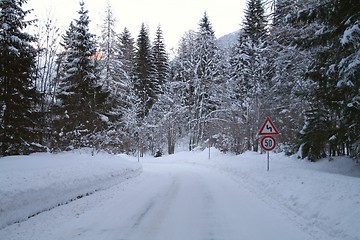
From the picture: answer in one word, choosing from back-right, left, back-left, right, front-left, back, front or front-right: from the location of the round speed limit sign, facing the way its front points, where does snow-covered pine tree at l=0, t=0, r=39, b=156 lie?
right

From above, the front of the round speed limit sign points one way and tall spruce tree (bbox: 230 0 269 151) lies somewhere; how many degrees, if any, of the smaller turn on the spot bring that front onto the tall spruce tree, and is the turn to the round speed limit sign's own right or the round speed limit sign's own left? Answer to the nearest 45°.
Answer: approximately 180°

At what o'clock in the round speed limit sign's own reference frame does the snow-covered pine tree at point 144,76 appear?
The snow-covered pine tree is roughly at 5 o'clock from the round speed limit sign.

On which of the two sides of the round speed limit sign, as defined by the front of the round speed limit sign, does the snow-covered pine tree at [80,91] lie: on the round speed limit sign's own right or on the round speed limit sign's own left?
on the round speed limit sign's own right

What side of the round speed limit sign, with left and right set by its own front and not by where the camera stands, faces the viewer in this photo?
front

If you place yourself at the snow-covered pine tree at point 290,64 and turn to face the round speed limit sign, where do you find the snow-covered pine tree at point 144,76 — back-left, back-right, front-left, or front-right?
back-right

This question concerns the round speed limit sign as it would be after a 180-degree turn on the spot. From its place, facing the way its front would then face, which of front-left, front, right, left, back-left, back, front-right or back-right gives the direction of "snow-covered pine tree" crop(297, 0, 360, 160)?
front-right

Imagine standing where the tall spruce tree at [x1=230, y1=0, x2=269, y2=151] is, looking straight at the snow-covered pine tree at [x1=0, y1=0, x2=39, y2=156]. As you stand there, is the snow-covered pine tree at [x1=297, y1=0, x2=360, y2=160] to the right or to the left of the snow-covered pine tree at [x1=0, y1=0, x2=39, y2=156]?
left
